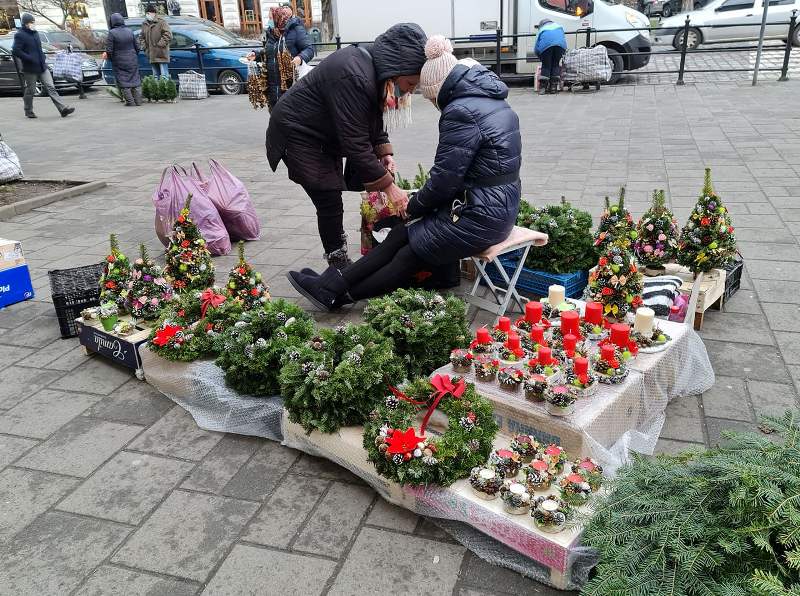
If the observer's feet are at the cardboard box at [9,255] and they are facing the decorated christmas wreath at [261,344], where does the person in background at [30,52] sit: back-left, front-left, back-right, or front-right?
back-left

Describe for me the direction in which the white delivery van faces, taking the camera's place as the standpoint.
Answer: facing to the right of the viewer

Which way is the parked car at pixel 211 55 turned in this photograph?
to the viewer's right

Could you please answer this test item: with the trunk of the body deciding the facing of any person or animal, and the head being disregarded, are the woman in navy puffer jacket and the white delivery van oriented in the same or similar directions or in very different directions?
very different directions

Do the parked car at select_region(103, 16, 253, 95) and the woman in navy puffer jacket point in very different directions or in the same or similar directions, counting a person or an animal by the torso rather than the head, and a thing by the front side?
very different directions

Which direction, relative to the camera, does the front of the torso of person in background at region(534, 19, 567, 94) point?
away from the camera

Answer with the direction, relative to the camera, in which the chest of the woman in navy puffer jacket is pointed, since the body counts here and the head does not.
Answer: to the viewer's left

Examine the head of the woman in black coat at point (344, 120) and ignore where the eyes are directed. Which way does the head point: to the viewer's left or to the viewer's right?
to the viewer's right

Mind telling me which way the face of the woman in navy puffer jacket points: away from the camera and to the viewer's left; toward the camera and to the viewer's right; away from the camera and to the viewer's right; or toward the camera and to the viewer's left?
away from the camera and to the viewer's left

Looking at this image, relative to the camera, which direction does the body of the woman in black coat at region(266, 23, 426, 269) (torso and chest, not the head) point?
to the viewer's right

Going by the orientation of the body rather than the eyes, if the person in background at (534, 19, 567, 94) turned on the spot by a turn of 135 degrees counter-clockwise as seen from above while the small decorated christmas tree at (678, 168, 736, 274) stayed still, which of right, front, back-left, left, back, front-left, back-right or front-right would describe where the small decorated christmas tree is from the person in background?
front-left

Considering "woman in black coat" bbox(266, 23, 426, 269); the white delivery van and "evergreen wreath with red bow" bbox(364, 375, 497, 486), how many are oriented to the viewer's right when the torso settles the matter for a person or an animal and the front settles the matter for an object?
2

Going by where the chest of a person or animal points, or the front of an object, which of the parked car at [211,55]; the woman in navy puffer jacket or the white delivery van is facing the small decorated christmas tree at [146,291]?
the woman in navy puffer jacket
